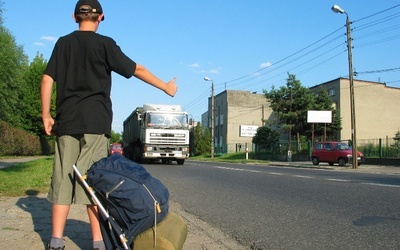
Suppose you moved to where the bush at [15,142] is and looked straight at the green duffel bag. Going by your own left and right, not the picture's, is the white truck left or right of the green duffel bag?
left

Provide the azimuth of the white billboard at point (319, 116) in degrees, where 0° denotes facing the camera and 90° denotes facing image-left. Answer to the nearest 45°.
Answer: approximately 0°

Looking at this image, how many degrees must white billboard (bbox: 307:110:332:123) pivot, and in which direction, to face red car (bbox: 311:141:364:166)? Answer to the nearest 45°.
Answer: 0° — it already faces it

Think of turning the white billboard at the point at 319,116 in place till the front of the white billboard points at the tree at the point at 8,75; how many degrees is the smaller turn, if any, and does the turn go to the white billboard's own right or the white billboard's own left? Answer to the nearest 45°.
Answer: approximately 45° to the white billboard's own right
